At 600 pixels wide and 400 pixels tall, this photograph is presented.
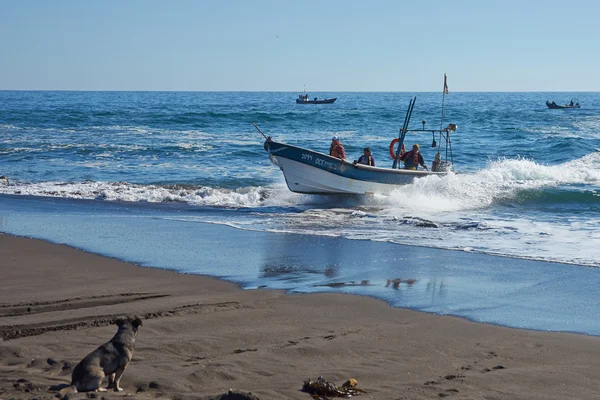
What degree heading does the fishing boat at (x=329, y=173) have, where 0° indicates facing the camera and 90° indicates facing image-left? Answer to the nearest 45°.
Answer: approximately 45°

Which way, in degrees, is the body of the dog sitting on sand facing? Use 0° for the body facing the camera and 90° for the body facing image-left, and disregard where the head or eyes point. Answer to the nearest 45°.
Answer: approximately 225°

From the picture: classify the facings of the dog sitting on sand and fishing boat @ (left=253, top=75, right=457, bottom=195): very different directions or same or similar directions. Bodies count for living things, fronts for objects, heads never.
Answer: very different directions

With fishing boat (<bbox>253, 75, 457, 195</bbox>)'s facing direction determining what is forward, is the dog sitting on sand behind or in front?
in front

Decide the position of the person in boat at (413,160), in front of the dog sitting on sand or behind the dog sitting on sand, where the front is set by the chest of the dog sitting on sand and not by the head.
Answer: in front
